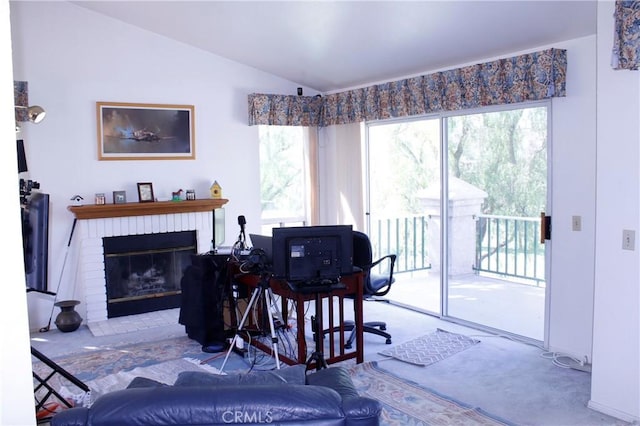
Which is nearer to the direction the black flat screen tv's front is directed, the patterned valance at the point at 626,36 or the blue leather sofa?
the patterned valance

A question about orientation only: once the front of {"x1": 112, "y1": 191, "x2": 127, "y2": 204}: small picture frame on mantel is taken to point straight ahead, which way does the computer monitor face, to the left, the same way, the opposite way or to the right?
the opposite way

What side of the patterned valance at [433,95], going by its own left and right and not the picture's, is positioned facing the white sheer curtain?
right

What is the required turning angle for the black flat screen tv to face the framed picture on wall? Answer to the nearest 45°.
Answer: approximately 90° to its left

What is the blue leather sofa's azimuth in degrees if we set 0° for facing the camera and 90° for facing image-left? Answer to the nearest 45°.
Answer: approximately 180°

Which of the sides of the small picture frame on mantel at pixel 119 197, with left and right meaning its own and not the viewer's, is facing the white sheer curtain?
left

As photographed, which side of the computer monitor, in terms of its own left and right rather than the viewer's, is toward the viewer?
back

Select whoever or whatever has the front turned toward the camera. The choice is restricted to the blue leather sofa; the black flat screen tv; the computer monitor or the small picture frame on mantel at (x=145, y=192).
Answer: the small picture frame on mantel

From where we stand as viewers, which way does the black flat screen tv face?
facing to the right of the viewer
